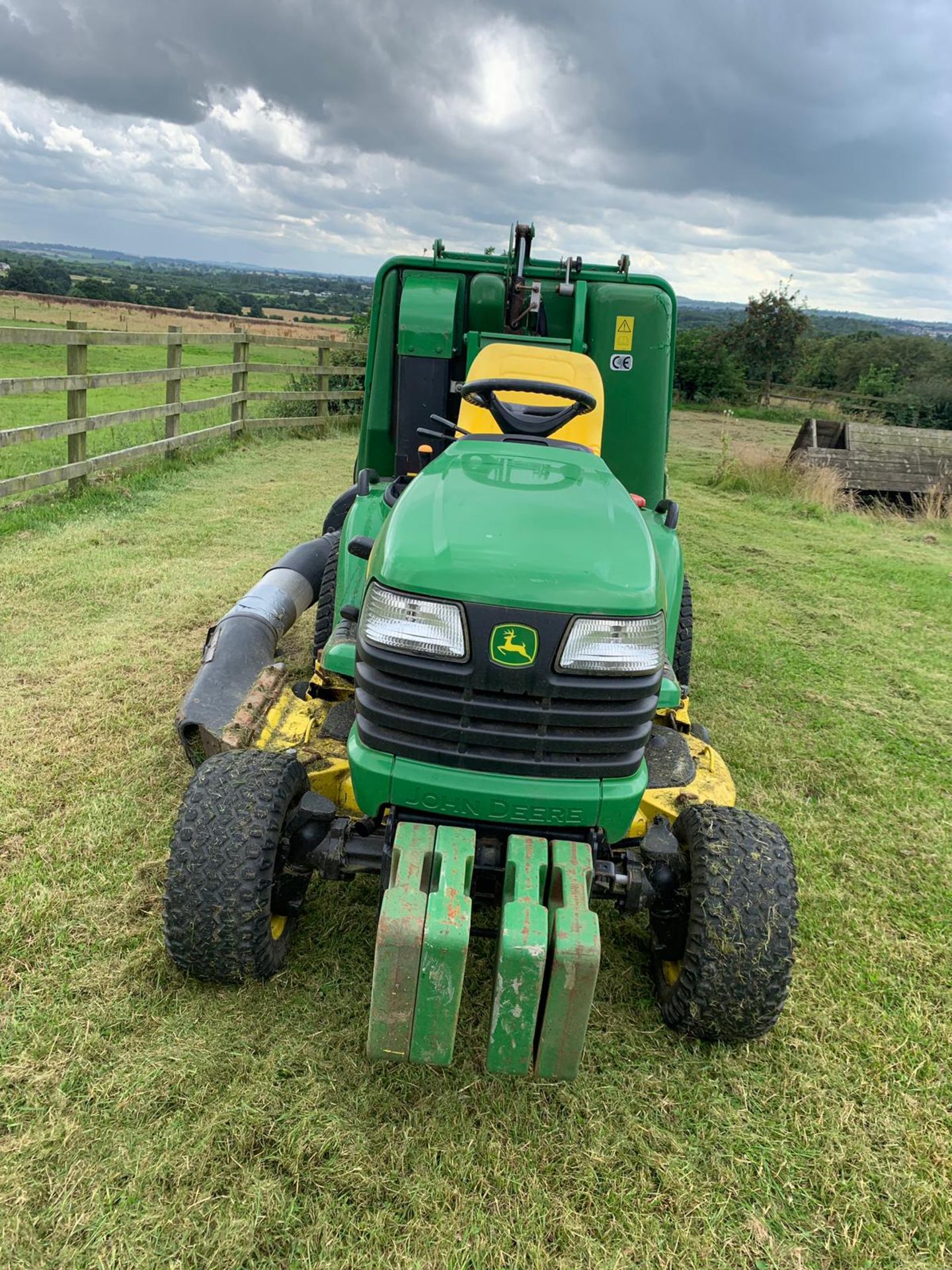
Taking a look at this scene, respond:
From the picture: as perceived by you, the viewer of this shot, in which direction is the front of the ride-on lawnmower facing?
facing the viewer

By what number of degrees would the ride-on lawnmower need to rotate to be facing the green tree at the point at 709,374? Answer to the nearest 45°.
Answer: approximately 180°

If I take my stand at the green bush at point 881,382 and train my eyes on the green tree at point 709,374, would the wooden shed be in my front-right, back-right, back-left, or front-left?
front-left

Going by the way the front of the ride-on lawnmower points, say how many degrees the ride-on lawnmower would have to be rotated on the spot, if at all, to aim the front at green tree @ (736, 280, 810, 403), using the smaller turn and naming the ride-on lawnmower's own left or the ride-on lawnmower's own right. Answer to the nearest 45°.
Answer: approximately 180°

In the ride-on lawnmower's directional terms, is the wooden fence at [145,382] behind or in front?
behind
